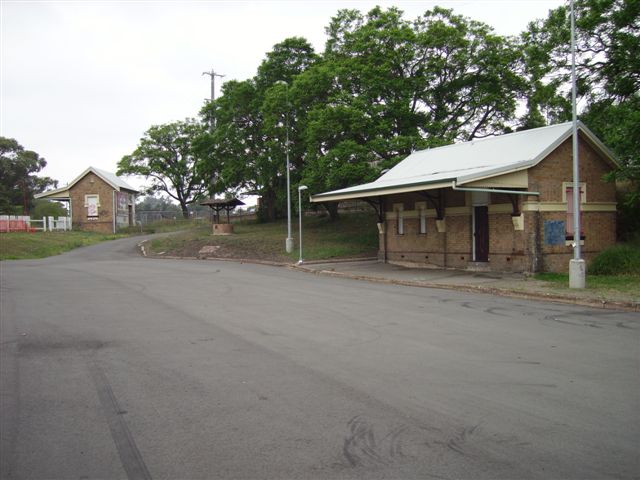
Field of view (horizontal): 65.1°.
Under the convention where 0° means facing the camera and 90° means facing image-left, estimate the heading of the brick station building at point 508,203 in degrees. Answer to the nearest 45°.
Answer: approximately 45°

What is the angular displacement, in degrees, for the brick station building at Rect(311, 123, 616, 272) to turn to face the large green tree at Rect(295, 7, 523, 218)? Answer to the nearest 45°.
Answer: approximately 90° to its right

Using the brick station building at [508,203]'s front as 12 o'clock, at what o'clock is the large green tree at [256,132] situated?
The large green tree is roughly at 3 o'clock from the brick station building.
